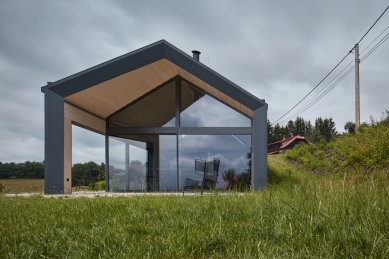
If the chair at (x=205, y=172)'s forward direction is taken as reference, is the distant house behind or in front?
behind

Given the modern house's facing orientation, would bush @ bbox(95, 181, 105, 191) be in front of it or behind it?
behind

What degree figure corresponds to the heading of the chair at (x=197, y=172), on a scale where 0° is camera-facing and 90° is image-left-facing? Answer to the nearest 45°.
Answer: approximately 45°

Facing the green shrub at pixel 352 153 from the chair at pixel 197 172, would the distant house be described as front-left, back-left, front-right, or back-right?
front-left

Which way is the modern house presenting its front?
toward the camera

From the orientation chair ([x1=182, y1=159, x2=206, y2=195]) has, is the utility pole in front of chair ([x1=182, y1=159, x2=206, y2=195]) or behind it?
behind
